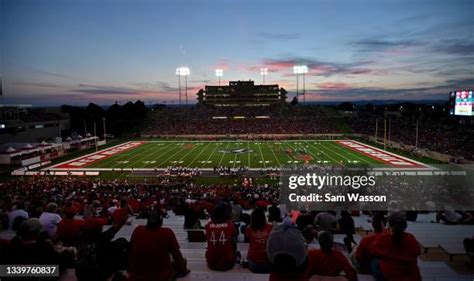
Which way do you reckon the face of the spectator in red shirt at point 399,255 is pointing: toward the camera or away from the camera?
away from the camera

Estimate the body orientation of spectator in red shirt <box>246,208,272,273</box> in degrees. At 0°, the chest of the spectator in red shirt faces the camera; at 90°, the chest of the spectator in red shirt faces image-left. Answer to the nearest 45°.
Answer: approximately 180°

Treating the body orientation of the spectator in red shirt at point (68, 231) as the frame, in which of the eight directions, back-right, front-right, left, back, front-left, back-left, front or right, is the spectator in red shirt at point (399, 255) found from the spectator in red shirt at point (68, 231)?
back-right

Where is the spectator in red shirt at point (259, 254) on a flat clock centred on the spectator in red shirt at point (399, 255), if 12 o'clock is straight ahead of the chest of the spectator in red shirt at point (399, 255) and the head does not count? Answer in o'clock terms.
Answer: the spectator in red shirt at point (259, 254) is roughly at 9 o'clock from the spectator in red shirt at point (399, 255).

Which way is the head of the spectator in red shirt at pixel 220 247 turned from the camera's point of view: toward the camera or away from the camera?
away from the camera

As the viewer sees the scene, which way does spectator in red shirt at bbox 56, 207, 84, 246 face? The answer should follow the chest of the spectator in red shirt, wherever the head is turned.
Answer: away from the camera

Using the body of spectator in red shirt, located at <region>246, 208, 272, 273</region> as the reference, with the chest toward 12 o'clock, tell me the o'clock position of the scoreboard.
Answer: The scoreboard is roughly at 1 o'clock from the spectator in red shirt.

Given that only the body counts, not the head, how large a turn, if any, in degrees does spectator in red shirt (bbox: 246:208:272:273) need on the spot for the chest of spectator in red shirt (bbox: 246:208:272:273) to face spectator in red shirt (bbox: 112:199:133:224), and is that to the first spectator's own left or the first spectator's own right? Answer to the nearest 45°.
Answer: approximately 45° to the first spectator's own left

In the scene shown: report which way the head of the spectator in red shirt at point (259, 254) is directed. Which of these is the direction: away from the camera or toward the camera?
away from the camera

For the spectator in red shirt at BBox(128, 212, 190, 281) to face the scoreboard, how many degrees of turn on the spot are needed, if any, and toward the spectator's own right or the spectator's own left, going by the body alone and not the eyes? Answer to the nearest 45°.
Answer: approximately 45° to the spectator's own right

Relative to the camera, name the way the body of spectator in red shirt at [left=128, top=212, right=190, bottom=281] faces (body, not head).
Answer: away from the camera

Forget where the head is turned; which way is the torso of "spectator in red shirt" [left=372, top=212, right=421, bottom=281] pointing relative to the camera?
away from the camera

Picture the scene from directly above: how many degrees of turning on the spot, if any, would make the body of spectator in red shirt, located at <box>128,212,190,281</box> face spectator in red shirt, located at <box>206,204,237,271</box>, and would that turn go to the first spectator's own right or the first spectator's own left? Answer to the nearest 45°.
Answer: approximately 45° to the first spectator's own right

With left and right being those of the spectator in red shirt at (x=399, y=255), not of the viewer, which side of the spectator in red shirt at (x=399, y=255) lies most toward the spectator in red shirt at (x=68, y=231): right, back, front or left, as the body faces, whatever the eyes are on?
left
